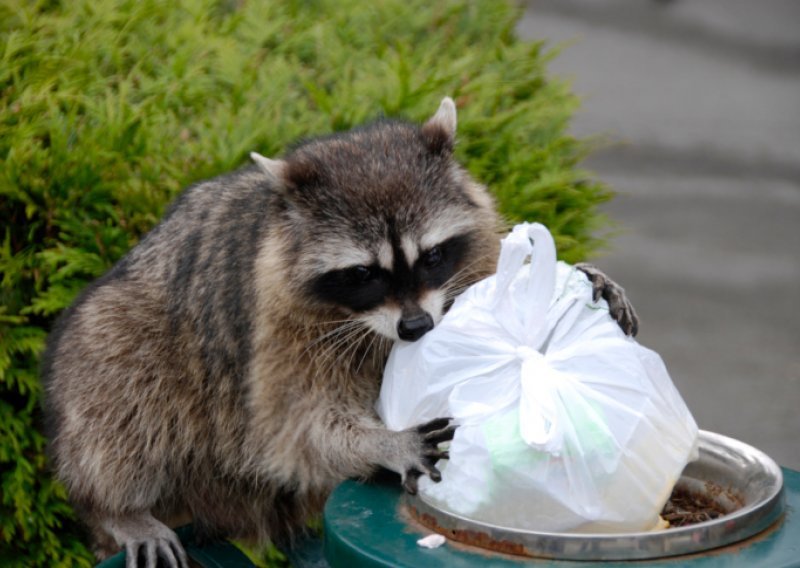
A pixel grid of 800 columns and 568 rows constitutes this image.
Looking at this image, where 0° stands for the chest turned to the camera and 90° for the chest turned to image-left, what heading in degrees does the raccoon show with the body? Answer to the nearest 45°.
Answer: approximately 315°
